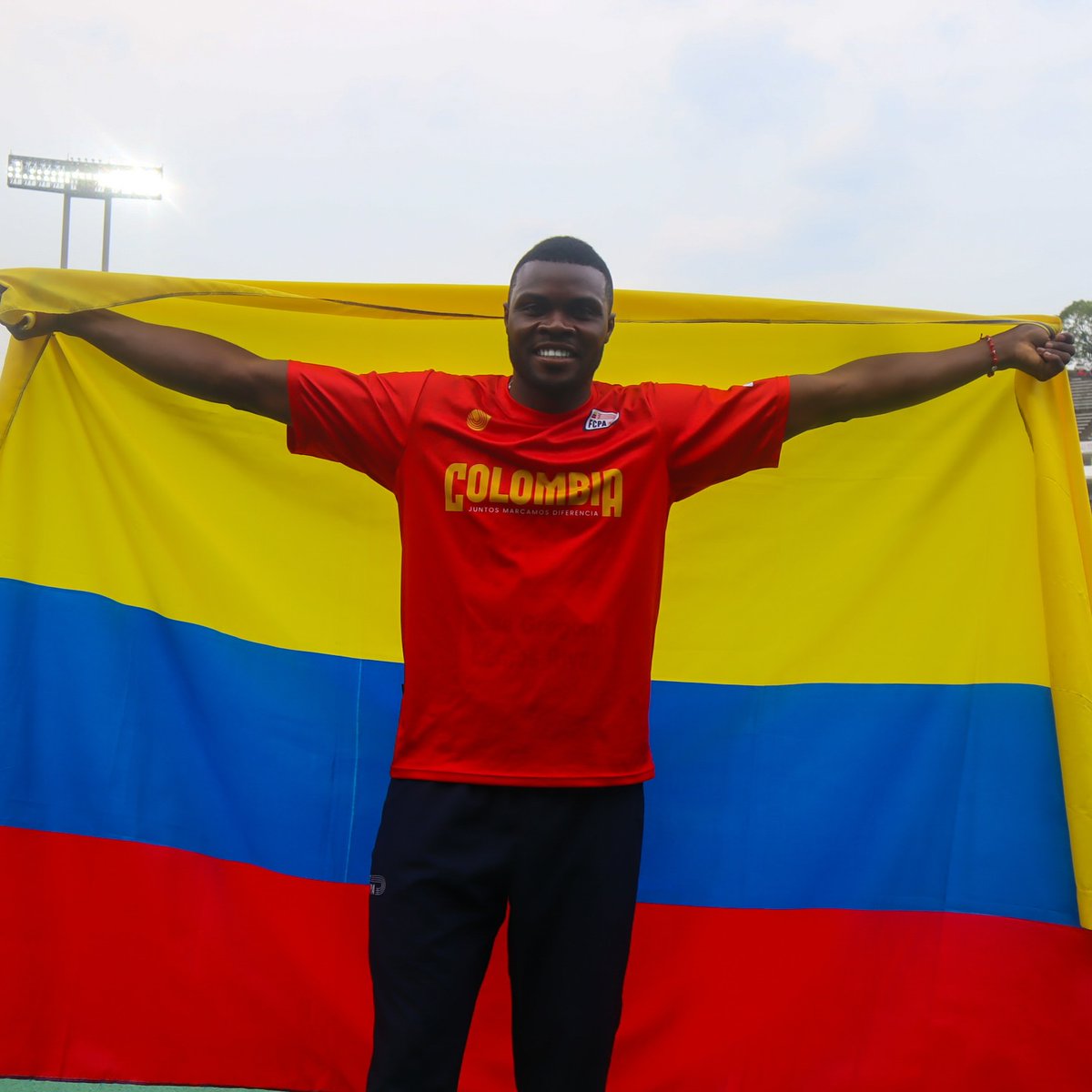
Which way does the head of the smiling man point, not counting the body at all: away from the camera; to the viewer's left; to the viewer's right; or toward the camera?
toward the camera

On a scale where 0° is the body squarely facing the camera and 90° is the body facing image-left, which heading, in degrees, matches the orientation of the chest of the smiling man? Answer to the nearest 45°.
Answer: approximately 0°
